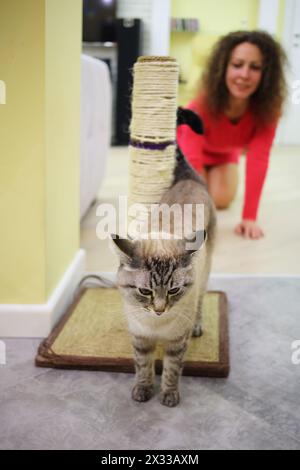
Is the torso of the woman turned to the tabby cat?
yes

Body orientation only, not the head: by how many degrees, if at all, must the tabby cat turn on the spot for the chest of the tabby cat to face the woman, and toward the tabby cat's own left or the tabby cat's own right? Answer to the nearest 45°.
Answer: approximately 180°
